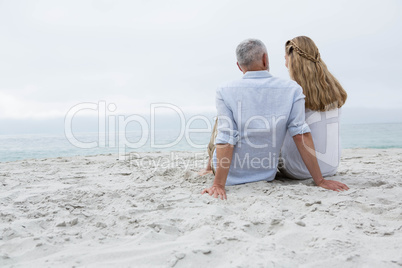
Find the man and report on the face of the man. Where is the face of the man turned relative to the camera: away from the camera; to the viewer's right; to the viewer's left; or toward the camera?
away from the camera

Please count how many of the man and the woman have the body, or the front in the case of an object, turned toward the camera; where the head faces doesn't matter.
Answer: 0

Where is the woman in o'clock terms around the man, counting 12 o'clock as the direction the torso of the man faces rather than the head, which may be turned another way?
The woman is roughly at 2 o'clock from the man.

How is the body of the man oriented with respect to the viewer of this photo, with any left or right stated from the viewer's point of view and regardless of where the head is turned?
facing away from the viewer

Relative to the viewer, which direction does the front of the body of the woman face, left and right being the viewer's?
facing away from the viewer and to the left of the viewer

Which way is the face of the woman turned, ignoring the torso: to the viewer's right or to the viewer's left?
to the viewer's left

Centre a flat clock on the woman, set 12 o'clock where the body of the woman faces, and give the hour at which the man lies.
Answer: The man is roughly at 9 o'clock from the woman.
